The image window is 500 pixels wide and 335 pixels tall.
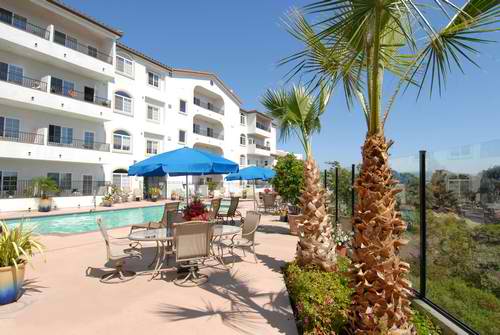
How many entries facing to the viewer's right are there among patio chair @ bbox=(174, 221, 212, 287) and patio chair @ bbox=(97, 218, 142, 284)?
1

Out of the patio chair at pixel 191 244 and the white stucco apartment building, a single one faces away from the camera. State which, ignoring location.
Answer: the patio chair

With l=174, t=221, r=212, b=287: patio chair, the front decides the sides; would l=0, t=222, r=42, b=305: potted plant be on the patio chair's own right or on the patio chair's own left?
on the patio chair's own left

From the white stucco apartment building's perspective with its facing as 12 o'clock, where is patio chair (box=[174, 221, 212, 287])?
The patio chair is roughly at 1 o'clock from the white stucco apartment building.

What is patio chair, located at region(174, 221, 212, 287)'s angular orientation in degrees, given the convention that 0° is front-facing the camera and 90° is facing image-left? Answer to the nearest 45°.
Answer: approximately 180°

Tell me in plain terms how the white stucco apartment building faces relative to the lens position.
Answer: facing the viewer and to the right of the viewer

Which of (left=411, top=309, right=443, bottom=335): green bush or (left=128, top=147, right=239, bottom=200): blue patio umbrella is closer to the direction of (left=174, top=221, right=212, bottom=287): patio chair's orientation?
the blue patio umbrella

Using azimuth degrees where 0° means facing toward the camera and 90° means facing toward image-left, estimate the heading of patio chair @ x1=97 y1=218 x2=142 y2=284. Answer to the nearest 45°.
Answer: approximately 270°

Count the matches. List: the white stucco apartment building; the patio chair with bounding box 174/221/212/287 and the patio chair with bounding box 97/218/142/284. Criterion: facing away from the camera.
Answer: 1

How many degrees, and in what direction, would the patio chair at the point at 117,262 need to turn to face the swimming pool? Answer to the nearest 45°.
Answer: approximately 90° to its left

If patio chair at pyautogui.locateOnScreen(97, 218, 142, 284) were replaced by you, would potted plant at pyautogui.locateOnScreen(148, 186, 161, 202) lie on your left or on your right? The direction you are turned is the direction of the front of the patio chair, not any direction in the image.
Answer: on your left

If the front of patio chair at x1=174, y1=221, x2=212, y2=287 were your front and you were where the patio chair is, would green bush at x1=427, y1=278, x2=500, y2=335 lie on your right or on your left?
on your right

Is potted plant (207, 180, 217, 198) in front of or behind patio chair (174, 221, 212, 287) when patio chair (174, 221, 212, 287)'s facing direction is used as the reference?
in front

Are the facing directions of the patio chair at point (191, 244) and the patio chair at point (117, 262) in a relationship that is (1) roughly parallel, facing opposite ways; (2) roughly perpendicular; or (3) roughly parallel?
roughly perpendicular
